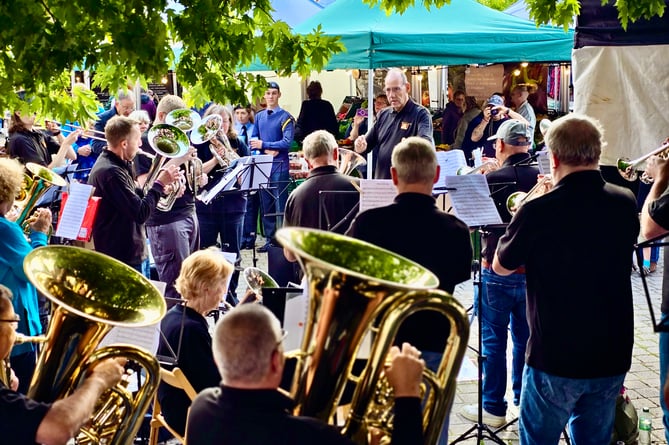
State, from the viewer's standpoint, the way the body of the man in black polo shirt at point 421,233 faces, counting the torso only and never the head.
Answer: away from the camera

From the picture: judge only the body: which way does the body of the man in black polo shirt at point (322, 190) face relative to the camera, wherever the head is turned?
away from the camera

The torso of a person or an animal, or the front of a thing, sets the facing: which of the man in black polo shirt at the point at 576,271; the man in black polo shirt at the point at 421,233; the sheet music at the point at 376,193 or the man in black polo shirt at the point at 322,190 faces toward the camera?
the sheet music

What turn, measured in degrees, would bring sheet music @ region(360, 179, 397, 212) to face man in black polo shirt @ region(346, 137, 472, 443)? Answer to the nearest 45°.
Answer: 0° — it already faces them

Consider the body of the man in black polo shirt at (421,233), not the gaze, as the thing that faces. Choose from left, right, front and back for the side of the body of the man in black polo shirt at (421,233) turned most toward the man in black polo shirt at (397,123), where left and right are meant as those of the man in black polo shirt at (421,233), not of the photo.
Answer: front

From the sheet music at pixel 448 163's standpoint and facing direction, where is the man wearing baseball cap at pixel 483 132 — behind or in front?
behind

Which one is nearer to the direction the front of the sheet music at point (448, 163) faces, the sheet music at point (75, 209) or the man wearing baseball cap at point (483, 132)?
the sheet music

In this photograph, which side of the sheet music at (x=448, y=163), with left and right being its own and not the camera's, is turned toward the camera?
front

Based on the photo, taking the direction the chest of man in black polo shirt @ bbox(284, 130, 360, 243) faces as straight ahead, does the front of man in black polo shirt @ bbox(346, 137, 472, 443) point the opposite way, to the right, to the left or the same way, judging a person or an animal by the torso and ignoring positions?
the same way

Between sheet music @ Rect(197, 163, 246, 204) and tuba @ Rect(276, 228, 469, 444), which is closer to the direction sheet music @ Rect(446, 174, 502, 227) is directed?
the tuba

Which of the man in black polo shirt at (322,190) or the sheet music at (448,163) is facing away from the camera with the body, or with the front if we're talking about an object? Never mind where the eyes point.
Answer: the man in black polo shirt

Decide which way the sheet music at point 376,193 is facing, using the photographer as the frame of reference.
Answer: facing the viewer

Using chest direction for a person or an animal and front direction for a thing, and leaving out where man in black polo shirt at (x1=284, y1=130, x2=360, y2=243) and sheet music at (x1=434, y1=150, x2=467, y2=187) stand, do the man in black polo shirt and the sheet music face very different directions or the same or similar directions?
very different directions

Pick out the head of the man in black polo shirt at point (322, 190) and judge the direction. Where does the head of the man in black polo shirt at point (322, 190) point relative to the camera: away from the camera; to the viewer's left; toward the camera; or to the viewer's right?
away from the camera

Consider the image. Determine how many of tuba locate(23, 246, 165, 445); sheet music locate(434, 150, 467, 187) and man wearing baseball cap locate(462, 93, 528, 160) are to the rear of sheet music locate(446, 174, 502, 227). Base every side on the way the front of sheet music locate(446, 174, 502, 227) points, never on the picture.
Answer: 2

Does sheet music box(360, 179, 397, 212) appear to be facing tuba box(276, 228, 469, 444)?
yes

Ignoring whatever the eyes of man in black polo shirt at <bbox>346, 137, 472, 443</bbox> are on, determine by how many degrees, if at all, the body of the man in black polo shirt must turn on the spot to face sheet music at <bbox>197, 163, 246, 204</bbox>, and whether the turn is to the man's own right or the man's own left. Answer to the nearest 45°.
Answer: approximately 45° to the man's own left

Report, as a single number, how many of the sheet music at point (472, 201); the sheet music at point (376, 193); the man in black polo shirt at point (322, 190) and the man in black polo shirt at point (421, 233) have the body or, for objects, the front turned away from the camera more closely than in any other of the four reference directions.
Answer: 2
